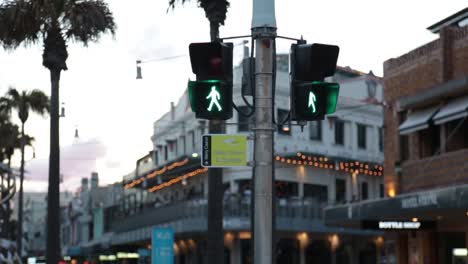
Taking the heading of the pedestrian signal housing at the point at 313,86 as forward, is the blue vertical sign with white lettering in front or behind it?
behind

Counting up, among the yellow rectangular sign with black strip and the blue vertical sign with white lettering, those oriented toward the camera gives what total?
2

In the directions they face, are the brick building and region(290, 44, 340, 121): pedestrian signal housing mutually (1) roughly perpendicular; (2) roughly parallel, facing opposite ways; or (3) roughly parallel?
roughly perpendicular

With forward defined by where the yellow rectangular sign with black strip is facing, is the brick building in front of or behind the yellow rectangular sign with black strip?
behind

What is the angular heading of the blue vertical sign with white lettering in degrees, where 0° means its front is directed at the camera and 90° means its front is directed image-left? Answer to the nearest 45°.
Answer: approximately 0°

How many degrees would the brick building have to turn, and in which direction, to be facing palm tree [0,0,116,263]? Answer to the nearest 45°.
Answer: approximately 45° to its right

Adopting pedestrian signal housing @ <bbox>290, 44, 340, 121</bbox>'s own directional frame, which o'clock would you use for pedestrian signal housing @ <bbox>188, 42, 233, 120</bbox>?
pedestrian signal housing @ <bbox>188, 42, 233, 120</bbox> is roughly at 4 o'clock from pedestrian signal housing @ <bbox>290, 44, 340, 121</bbox>.

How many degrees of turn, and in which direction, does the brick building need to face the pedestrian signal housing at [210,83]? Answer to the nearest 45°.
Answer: approximately 45° to its left
